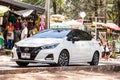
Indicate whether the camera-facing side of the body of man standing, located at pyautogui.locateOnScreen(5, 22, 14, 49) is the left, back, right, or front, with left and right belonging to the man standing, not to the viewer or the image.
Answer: front

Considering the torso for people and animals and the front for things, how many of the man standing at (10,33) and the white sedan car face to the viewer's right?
0
